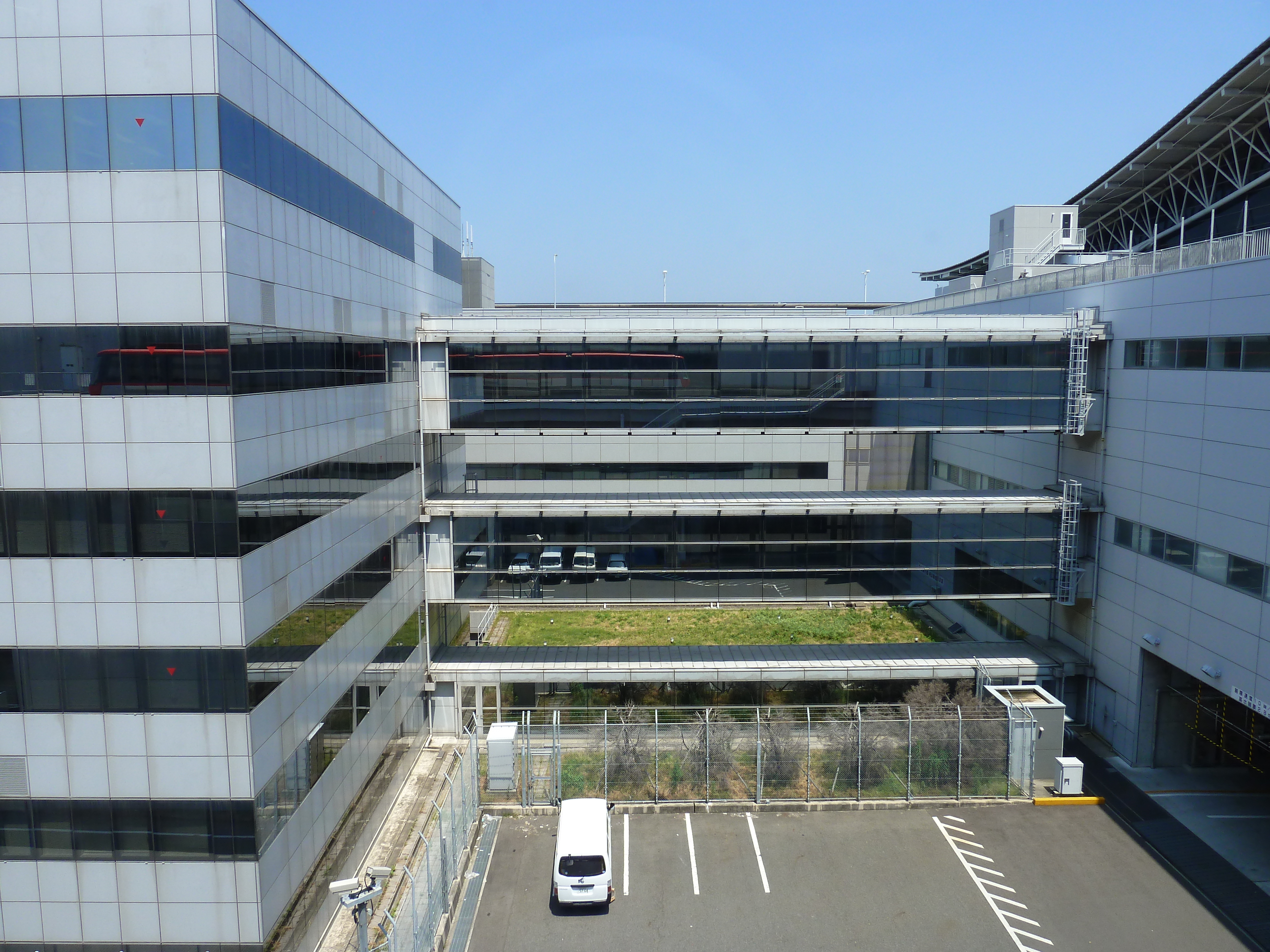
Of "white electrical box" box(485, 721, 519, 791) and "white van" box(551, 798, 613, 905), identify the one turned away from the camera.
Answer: the white van

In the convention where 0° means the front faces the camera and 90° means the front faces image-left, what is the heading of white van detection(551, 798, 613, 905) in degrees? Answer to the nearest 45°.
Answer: approximately 180°

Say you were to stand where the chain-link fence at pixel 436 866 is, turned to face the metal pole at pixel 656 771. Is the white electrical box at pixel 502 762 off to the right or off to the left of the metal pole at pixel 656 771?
left

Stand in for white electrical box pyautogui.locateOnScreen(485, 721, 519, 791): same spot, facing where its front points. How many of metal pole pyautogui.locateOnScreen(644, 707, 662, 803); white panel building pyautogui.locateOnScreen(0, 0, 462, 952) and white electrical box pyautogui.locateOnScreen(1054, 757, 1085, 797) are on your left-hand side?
2

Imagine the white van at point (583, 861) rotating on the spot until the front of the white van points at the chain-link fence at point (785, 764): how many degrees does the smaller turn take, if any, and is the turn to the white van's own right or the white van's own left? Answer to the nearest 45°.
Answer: approximately 45° to the white van's own right

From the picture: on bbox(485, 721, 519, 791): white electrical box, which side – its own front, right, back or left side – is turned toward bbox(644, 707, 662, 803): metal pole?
left
